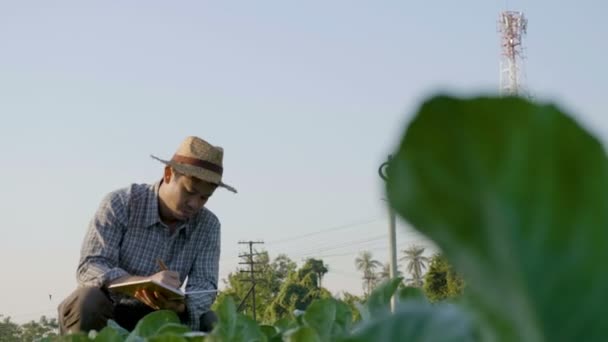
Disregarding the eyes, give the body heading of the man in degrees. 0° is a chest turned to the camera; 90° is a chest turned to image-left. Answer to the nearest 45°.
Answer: approximately 315°

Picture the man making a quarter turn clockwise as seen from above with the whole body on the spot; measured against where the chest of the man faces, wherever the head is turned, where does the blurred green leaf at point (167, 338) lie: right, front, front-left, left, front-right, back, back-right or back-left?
front-left

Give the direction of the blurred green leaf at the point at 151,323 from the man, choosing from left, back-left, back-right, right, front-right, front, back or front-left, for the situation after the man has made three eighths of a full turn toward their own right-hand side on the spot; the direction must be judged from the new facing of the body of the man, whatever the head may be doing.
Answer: left

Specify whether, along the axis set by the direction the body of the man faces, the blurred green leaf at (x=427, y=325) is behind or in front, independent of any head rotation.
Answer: in front
